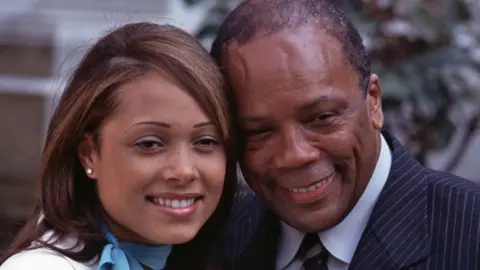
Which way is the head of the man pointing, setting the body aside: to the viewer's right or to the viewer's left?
to the viewer's left

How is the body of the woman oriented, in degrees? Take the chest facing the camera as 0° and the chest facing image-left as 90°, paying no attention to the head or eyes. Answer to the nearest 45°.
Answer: approximately 315°

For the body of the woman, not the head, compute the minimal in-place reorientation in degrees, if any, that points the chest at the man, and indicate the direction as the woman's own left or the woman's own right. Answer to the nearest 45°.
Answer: approximately 45° to the woman's own left
